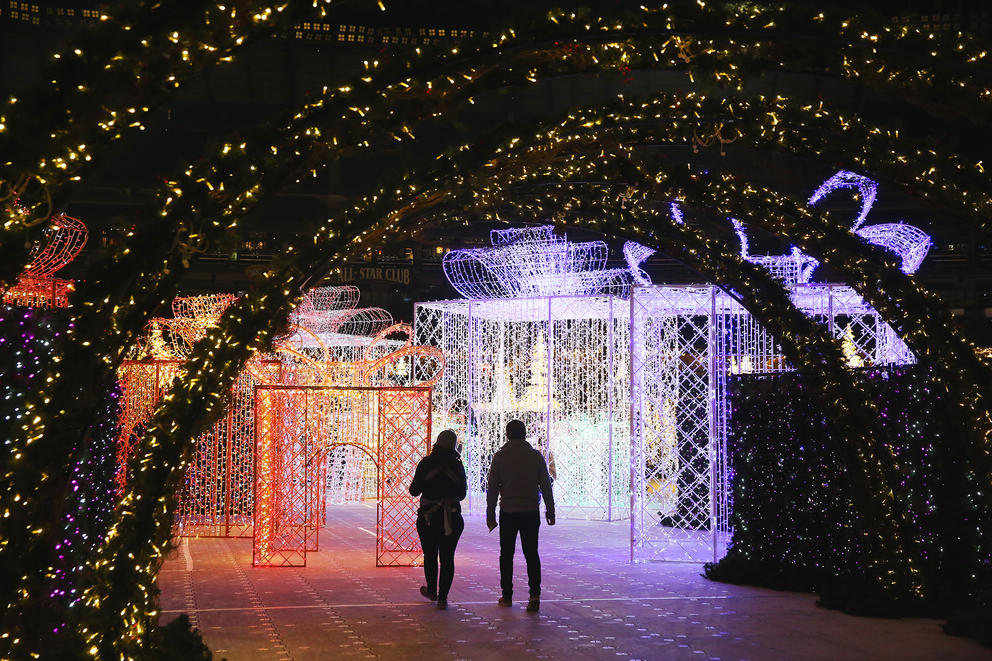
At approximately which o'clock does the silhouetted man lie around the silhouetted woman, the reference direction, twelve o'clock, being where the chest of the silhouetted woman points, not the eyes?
The silhouetted man is roughly at 4 o'clock from the silhouetted woman.

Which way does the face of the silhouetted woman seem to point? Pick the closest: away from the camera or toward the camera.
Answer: away from the camera

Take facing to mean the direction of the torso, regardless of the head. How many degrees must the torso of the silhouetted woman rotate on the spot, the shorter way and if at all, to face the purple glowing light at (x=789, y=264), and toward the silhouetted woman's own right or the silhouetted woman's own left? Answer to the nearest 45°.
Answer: approximately 45° to the silhouetted woman's own right

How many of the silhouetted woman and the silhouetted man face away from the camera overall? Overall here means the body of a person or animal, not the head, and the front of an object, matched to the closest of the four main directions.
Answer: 2

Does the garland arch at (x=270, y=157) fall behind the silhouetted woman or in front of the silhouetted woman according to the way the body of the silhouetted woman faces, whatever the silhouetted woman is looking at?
behind

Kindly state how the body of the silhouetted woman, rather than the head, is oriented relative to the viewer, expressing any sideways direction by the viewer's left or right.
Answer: facing away from the viewer

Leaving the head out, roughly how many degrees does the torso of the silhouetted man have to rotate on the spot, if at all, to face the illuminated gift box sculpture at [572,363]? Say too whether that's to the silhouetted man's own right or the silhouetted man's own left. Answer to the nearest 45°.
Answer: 0° — they already face it

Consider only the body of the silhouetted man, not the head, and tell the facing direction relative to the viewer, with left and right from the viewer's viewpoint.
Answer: facing away from the viewer
